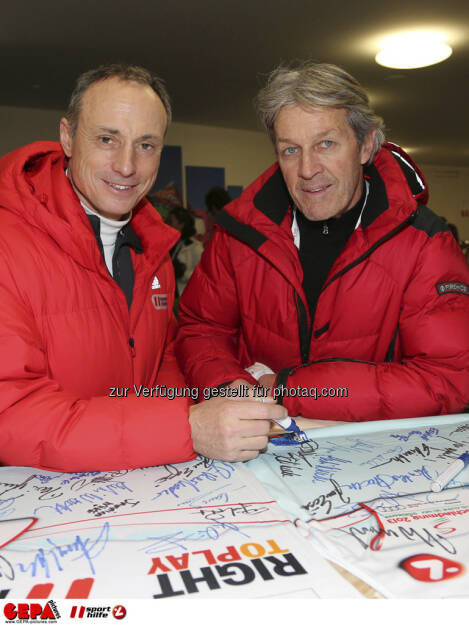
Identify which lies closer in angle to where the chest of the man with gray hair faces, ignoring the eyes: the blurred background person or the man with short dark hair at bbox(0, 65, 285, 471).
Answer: the man with short dark hair

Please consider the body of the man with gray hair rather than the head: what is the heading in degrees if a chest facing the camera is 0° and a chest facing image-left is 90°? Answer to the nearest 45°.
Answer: approximately 45°

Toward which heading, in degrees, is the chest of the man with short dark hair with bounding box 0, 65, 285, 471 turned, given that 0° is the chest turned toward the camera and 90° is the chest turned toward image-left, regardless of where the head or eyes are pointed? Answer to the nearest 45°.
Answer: approximately 315°

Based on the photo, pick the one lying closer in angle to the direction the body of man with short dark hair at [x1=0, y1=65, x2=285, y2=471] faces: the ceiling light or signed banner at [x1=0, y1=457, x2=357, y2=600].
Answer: the signed banner

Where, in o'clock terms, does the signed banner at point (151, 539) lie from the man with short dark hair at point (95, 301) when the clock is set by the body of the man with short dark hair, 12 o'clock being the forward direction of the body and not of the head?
The signed banner is roughly at 1 o'clock from the man with short dark hair.

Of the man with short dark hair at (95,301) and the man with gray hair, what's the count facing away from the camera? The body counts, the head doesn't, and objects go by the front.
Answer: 0

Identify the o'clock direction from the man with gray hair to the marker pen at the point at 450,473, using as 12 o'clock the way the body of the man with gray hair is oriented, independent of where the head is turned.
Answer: The marker pen is roughly at 10 o'clock from the man with gray hair.

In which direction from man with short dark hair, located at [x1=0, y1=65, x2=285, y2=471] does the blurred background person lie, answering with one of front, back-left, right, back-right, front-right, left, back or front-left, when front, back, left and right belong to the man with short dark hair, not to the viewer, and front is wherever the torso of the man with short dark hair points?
back-left
